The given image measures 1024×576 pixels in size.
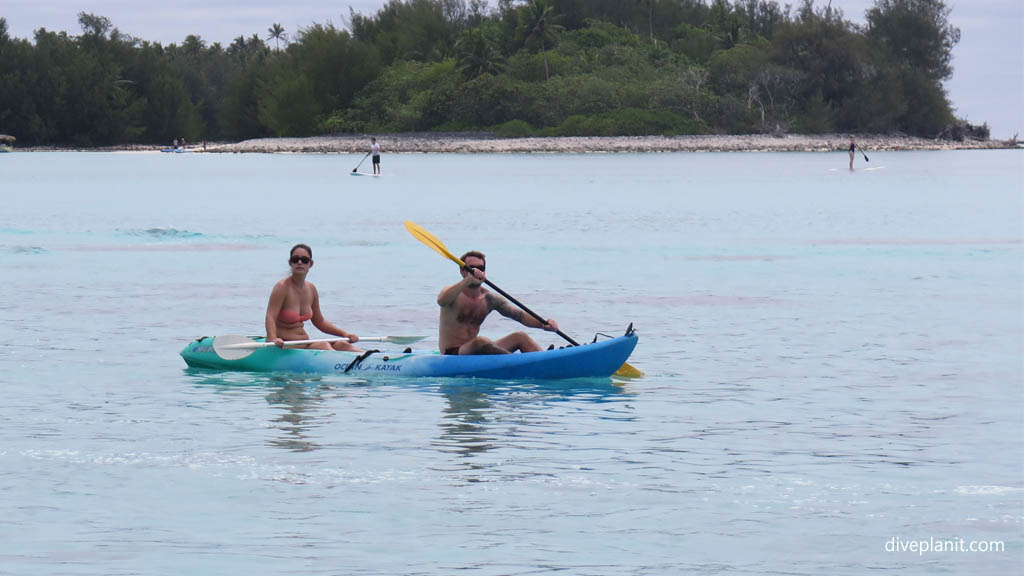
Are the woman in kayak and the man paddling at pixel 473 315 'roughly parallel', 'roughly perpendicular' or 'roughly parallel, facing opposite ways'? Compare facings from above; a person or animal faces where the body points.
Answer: roughly parallel
